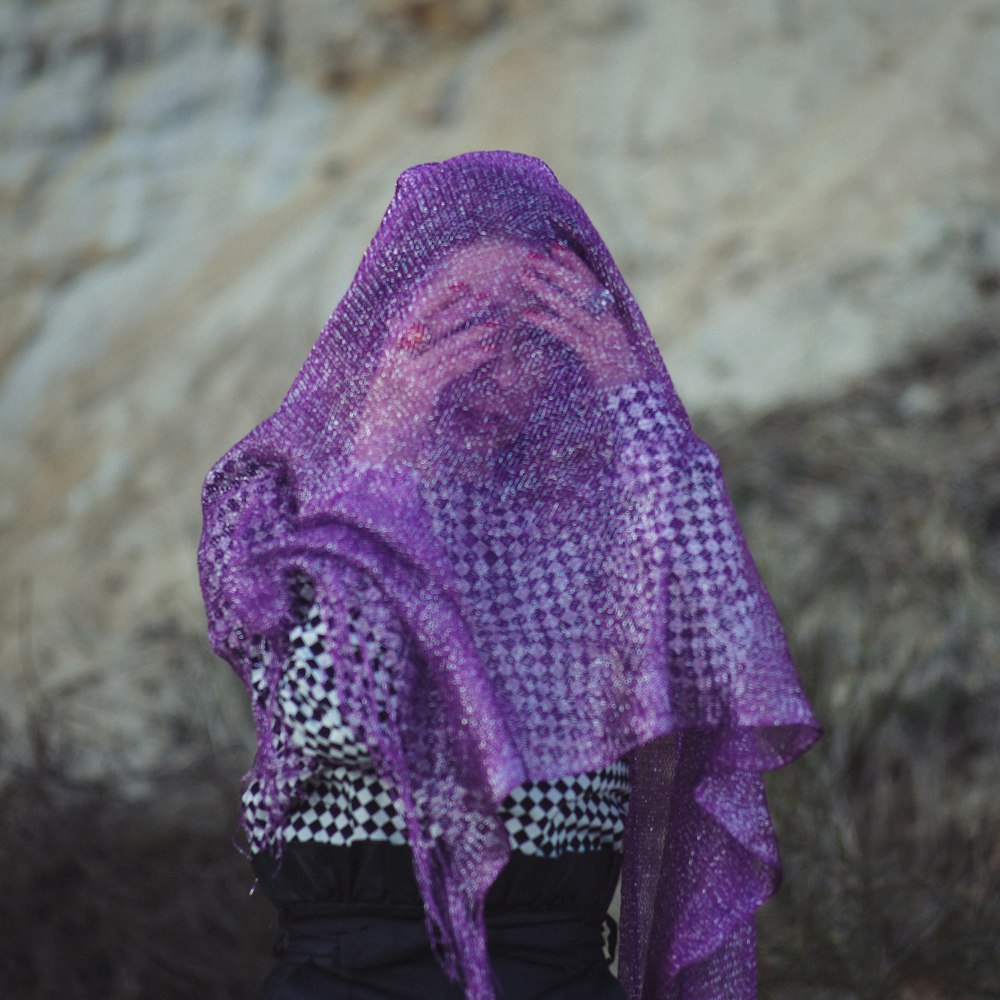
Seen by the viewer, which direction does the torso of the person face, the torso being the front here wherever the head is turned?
toward the camera
